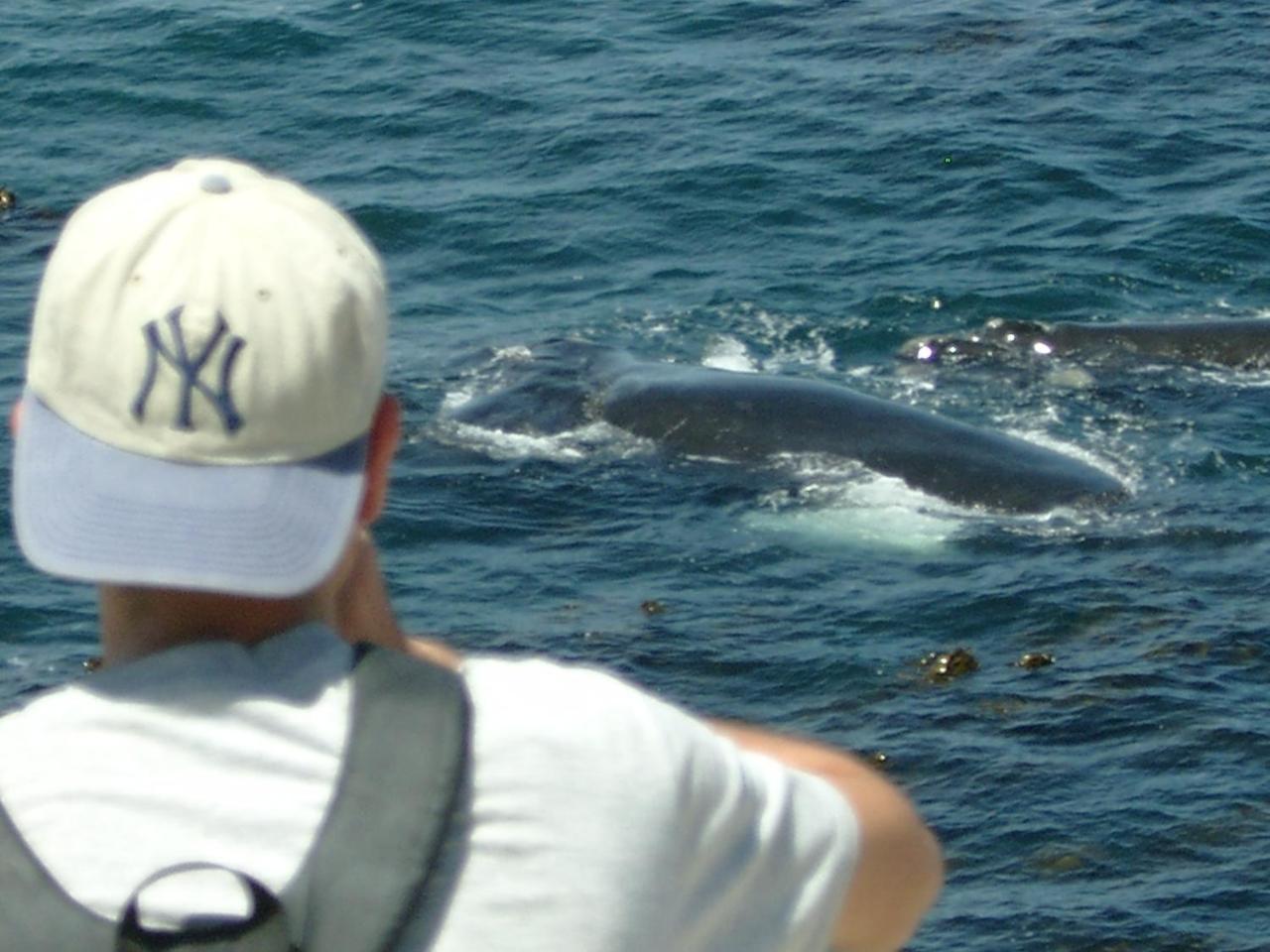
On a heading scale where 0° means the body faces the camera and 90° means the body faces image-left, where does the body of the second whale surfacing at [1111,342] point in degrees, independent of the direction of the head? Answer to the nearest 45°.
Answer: approximately 90°

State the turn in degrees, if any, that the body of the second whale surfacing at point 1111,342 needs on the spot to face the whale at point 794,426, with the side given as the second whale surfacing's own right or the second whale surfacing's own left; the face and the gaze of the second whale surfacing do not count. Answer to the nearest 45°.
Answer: approximately 45° to the second whale surfacing's own left
